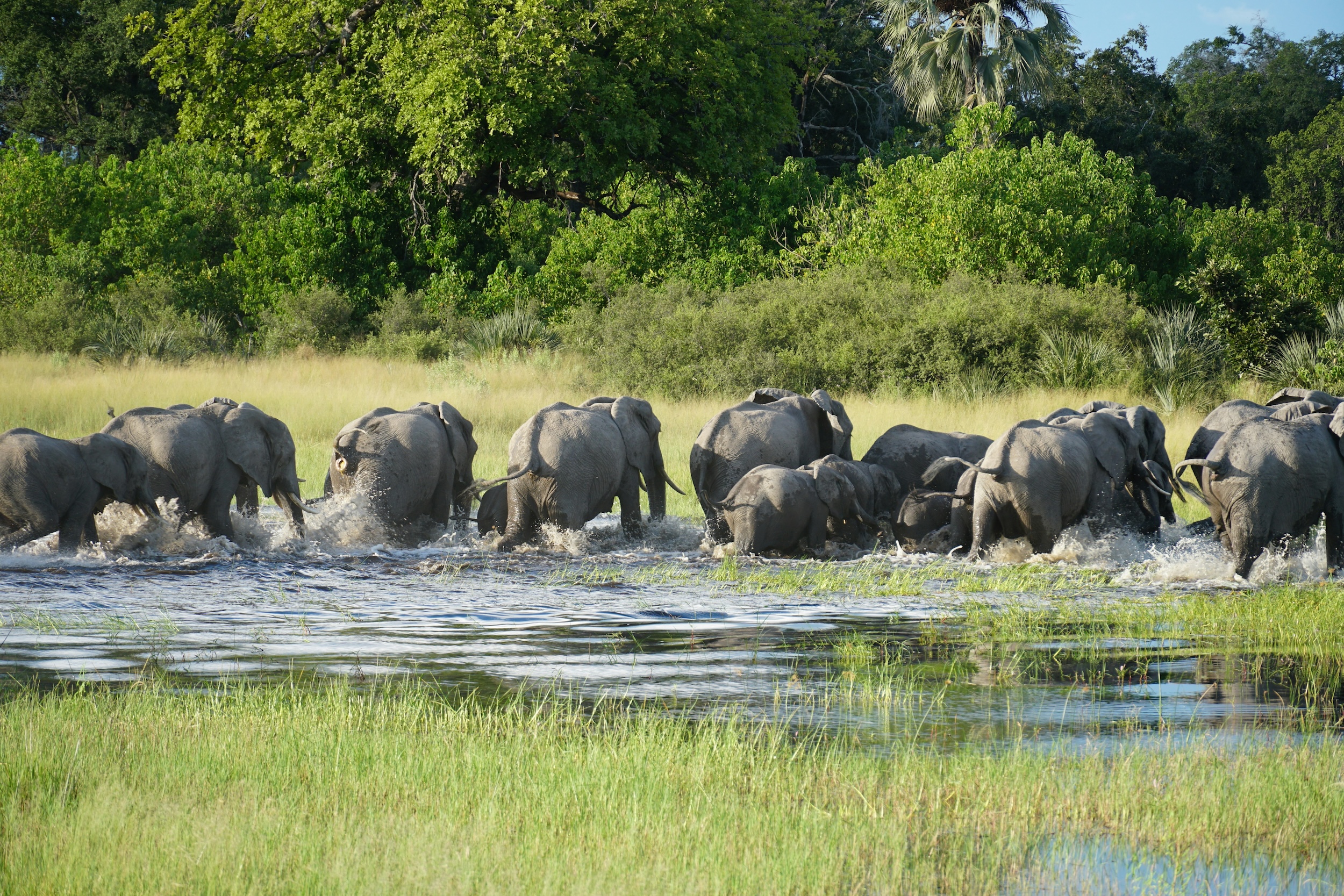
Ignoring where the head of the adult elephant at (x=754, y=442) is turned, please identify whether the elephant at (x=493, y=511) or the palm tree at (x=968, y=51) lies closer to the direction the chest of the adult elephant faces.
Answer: the palm tree

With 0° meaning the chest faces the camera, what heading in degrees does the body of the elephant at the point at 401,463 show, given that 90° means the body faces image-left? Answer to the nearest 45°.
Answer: approximately 225°

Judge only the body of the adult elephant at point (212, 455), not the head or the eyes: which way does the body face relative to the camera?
to the viewer's right

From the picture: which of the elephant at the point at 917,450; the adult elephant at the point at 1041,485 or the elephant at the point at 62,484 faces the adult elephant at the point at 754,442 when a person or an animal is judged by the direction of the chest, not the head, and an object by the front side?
the elephant at the point at 62,484

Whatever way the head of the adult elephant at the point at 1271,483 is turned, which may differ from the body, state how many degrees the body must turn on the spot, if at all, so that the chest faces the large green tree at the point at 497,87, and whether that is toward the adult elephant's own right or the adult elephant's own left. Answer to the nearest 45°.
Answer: approximately 90° to the adult elephant's own left

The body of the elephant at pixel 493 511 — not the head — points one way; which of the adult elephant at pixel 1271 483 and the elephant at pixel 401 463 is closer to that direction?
the adult elephant

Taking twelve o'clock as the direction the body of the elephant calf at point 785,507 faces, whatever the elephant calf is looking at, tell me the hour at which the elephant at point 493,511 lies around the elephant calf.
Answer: The elephant is roughly at 8 o'clock from the elephant calf.

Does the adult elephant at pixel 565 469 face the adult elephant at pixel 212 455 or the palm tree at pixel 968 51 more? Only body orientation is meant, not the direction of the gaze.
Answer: the palm tree

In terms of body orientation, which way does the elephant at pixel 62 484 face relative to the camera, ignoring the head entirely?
to the viewer's right

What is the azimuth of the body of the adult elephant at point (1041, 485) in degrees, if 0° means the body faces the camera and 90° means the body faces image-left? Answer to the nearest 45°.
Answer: approximately 225°
